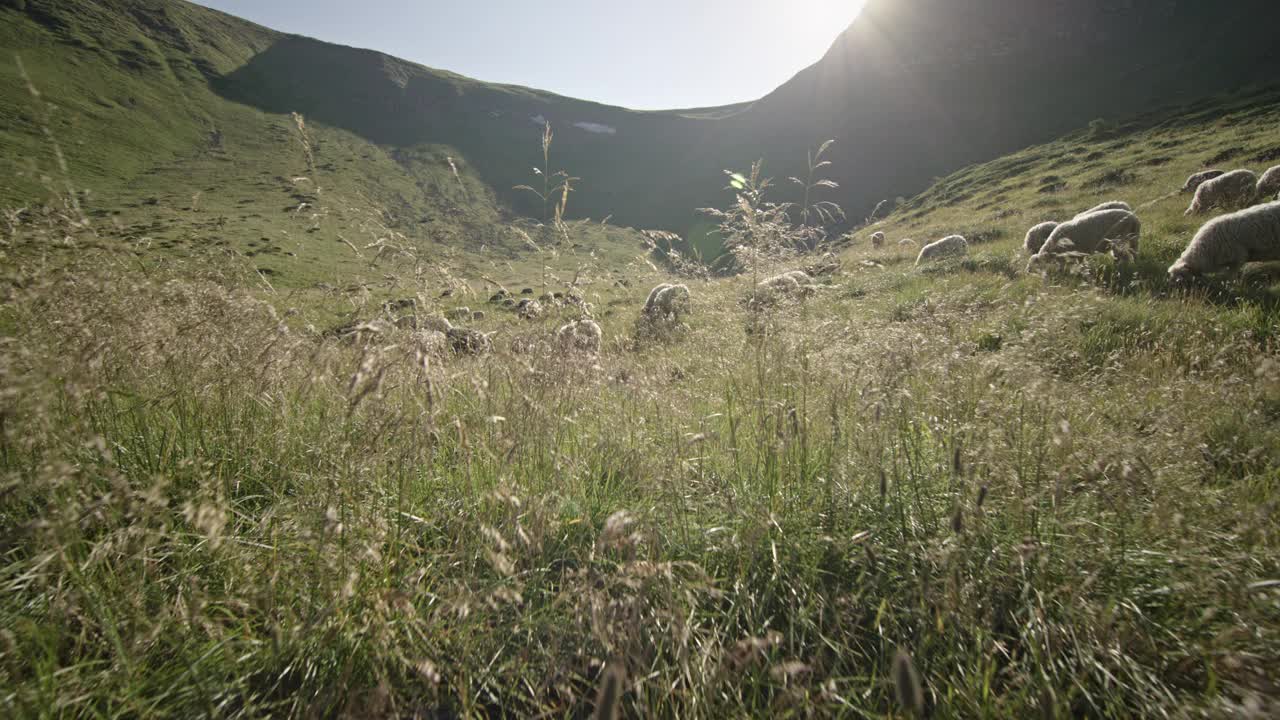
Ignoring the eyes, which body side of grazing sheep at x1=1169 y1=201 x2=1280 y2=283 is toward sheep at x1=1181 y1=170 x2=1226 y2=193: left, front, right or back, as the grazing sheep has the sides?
right

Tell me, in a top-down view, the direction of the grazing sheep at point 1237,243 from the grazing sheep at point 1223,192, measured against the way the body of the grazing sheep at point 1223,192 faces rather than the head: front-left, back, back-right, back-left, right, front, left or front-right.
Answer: left

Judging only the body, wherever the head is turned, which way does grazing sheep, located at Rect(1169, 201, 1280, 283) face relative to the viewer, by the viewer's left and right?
facing to the left of the viewer

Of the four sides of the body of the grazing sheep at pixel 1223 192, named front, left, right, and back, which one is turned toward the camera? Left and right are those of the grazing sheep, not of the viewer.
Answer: left

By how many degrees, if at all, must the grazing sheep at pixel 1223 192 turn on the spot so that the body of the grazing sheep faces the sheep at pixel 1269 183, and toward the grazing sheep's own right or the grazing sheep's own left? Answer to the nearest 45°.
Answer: approximately 135° to the grazing sheep's own right

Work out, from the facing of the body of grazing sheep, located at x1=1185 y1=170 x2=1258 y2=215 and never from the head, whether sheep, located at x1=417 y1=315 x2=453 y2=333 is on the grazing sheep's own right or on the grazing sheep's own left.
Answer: on the grazing sheep's own right

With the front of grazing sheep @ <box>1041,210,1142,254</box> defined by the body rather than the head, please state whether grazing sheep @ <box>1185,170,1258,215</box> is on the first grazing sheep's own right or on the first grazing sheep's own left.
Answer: on the first grazing sheep's own right

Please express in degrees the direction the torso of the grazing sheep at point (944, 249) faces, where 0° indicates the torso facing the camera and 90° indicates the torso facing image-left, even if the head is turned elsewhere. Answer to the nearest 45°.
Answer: approximately 90°

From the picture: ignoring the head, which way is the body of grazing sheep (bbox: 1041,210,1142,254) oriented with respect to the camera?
to the viewer's left

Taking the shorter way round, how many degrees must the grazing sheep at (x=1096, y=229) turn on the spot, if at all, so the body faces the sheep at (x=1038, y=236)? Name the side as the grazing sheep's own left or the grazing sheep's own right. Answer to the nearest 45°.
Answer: approximately 45° to the grazing sheep's own right

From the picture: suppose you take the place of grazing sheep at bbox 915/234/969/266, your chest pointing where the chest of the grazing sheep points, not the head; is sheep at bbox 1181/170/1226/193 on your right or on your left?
on your right

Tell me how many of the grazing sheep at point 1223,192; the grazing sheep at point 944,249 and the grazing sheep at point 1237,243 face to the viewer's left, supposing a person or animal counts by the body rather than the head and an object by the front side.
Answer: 3

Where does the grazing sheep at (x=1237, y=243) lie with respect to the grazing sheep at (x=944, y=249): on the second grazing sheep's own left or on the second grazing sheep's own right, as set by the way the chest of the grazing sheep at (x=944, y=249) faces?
on the second grazing sheep's own left
